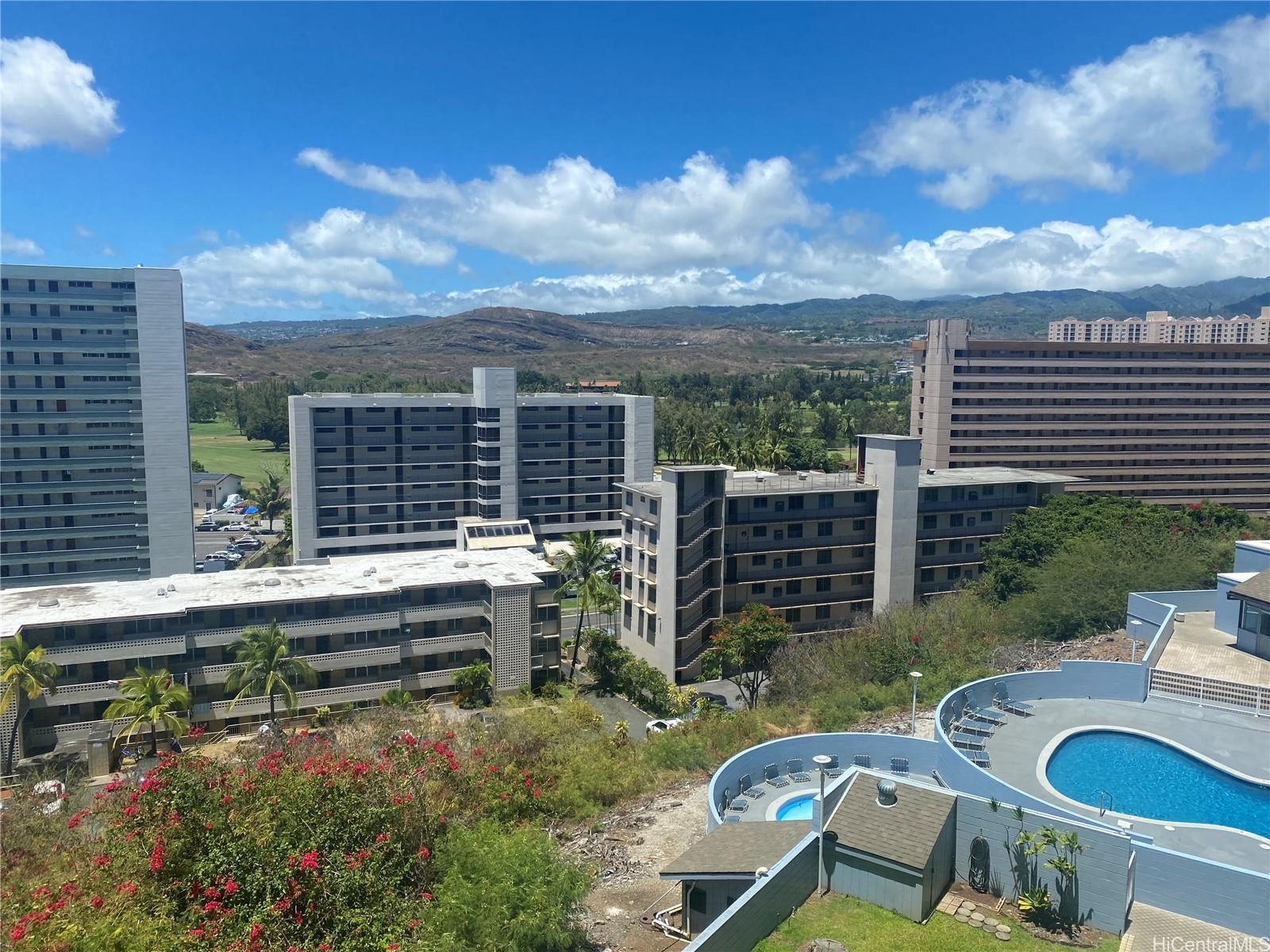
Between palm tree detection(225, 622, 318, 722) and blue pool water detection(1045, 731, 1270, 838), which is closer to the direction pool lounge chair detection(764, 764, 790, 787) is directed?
the blue pool water

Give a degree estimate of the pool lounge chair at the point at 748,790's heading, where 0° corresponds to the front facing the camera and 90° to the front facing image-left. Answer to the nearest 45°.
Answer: approximately 315°

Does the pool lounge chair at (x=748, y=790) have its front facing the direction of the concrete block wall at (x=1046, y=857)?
yes

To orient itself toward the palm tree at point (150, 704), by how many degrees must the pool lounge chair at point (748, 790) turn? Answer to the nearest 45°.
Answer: approximately 135° to its right

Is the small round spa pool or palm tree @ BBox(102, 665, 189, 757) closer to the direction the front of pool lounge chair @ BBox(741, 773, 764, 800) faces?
the small round spa pool

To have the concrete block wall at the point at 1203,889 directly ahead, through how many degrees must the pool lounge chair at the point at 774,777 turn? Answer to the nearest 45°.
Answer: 0° — it already faces it

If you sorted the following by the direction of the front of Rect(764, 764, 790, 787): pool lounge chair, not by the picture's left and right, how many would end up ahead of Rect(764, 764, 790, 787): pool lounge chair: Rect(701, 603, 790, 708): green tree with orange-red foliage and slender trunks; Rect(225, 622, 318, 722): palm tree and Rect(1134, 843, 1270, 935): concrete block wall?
1

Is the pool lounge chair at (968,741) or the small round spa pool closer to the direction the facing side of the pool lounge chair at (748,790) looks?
the small round spa pool

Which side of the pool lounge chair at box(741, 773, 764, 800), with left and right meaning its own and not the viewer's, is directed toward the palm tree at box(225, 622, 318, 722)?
back

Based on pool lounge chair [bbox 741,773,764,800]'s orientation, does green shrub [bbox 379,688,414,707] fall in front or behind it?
behind

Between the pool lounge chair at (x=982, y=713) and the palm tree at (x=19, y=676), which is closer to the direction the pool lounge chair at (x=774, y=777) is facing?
the pool lounge chair

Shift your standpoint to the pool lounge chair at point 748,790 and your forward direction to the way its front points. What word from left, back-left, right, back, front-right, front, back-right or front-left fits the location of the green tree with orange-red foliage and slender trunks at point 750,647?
back-left

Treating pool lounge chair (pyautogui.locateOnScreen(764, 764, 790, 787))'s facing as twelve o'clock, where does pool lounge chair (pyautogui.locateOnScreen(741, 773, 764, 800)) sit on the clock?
pool lounge chair (pyautogui.locateOnScreen(741, 773, 764, 800)) is roughly at 3 o'clock from pool lounge chair (pyautogui.locateOnScreen(764, 764, 790, 787)).

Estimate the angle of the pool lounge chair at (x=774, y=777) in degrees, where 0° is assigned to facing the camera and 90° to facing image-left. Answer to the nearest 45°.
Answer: approximately 315°
